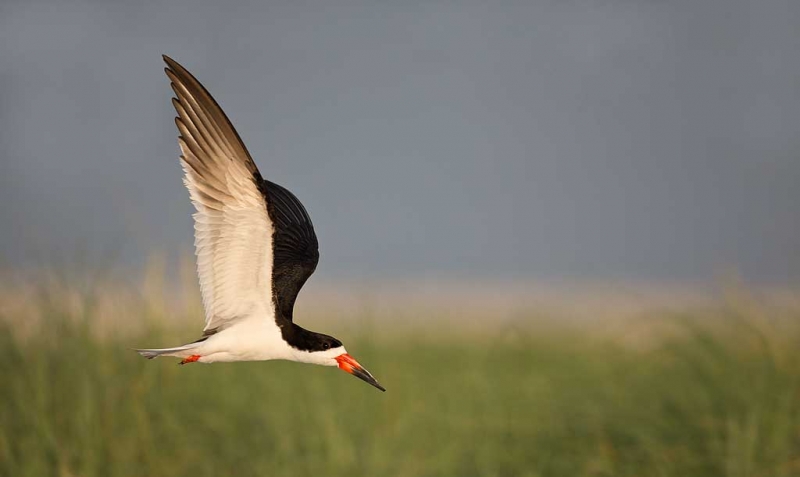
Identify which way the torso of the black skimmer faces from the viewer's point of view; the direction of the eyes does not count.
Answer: to the viewer's right
